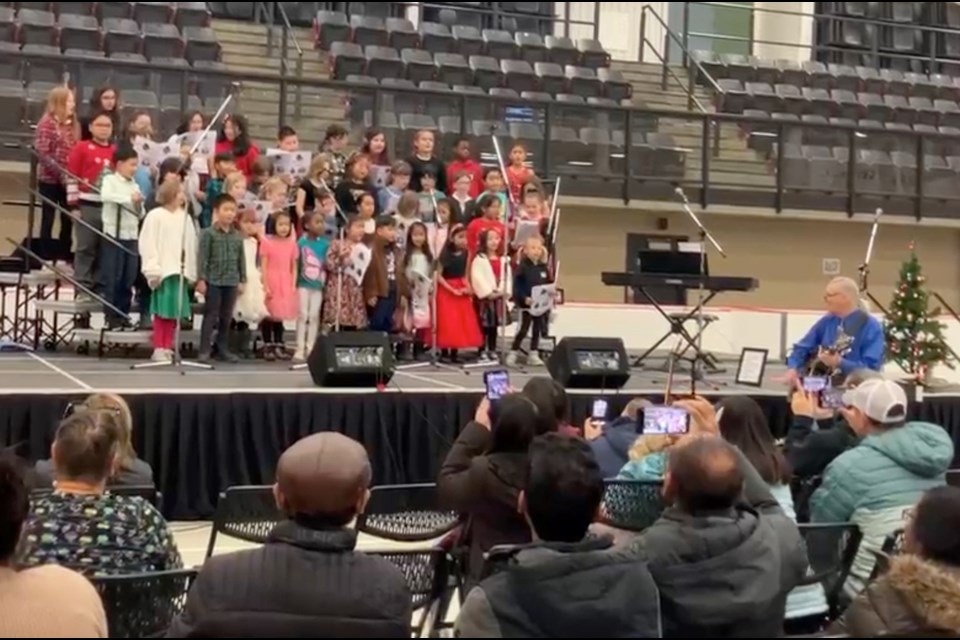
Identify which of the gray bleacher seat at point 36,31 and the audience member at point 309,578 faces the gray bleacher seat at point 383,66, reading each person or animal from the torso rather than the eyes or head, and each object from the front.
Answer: the audience member

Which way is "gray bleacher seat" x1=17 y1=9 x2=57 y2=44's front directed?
toward the camera

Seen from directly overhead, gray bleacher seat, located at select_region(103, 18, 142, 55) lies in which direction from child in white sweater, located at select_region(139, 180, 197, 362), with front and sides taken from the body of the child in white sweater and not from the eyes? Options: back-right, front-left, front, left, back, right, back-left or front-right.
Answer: back-left

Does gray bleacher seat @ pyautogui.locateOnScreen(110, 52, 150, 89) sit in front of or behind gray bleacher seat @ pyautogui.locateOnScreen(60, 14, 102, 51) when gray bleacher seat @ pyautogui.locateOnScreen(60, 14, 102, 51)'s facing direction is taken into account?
in front

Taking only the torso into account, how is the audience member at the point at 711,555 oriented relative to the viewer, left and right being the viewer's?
facing away from the viewer

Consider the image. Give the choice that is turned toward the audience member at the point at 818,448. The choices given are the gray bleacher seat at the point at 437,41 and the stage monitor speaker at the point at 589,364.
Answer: the gray bleacher seat

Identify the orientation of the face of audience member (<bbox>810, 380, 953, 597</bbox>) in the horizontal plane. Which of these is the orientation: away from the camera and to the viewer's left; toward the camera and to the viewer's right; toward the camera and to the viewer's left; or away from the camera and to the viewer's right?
away from the camera and to the viewer's left

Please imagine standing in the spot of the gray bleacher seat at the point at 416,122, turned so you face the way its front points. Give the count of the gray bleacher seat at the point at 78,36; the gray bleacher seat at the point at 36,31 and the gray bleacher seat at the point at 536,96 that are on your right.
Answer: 2

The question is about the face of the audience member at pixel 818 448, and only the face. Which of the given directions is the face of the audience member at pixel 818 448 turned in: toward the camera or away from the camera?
away from the camera

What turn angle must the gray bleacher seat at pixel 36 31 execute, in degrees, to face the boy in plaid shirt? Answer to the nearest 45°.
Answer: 0° — it already faces them

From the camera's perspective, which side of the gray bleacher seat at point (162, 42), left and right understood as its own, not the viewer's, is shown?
front

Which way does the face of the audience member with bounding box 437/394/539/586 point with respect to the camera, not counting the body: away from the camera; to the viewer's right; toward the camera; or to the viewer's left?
away from the camera

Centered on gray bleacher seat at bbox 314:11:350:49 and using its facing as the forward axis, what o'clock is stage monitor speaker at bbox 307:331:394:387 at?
The stage monitor speaker is roughly at 12 o'clock from the gray bleacher seat.

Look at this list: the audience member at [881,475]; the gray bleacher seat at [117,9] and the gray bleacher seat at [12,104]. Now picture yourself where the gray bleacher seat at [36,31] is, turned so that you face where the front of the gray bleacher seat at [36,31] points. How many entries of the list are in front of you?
2

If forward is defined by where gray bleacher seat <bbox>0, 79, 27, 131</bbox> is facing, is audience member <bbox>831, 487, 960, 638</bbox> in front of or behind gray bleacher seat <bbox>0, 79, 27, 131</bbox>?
in front

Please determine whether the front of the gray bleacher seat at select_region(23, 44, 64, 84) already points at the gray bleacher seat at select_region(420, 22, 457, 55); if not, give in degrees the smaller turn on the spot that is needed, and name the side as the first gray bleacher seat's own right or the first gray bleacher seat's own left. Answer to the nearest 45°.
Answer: approximately 135° to the first gray bleacher seat's own left
